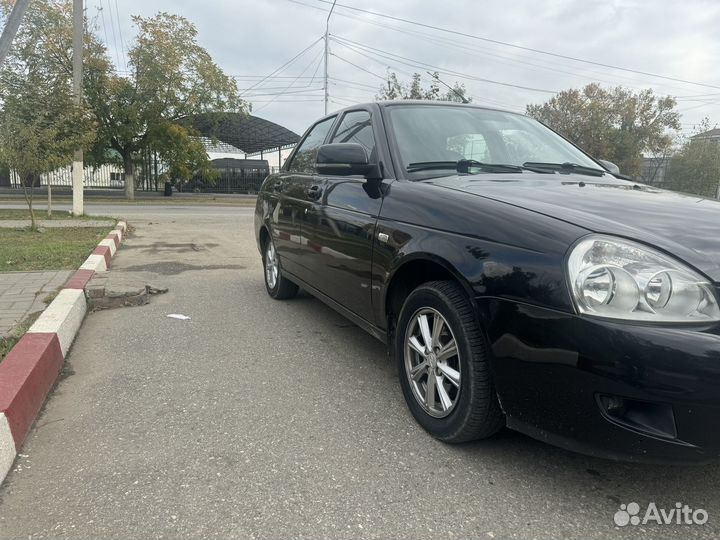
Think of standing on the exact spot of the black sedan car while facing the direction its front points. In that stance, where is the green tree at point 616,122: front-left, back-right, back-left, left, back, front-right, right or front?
back-left

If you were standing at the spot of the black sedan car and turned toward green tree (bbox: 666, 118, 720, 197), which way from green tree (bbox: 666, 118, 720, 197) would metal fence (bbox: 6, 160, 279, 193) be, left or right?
left

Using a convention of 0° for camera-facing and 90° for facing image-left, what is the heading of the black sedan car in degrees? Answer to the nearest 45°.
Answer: approximately 315°

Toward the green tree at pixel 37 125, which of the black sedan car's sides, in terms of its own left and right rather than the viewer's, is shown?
back

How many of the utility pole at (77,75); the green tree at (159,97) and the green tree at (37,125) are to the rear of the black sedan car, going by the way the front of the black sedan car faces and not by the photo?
3

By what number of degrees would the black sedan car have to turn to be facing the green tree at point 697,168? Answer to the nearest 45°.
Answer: approximately 135° to its left

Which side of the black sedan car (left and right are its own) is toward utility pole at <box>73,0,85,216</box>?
back
